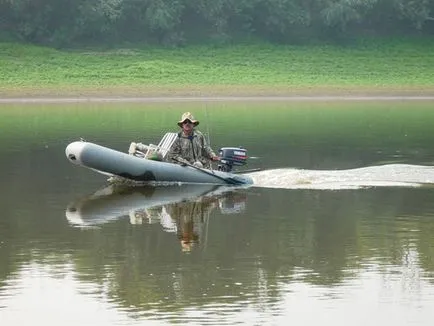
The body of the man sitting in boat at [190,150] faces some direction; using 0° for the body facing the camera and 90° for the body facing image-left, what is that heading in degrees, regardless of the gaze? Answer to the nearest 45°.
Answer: approximately 0°

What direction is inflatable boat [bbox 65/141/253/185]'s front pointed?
to the viewer's left
